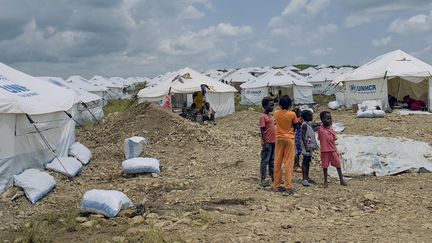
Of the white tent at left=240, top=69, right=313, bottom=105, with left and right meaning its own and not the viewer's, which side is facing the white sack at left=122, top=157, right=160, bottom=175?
front

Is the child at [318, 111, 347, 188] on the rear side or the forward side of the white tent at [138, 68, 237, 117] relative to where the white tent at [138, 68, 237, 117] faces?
on the forward side

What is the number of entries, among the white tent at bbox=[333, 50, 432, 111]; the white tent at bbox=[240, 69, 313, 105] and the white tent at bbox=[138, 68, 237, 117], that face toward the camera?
3

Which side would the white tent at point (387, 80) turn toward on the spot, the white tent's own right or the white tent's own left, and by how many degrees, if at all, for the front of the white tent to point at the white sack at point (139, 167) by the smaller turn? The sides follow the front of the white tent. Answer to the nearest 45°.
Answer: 0° — it already faces it

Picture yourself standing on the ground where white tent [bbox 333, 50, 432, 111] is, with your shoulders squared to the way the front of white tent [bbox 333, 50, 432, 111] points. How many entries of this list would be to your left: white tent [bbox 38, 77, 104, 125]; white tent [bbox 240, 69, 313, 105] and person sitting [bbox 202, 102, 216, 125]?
0

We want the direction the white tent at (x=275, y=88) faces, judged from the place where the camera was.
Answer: facing the viewer

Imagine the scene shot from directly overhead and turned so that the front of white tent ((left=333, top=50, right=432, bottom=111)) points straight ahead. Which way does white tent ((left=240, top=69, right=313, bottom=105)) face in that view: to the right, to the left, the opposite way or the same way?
the same way

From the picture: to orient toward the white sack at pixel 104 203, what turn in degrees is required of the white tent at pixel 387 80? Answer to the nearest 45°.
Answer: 0° — it already faces it

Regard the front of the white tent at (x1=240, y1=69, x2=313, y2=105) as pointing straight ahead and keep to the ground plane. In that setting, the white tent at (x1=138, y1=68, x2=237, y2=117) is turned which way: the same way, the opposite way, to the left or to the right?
the same way

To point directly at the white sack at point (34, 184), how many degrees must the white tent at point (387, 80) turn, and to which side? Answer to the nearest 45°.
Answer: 0° — it already faces it

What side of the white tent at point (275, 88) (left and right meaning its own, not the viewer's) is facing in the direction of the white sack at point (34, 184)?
front

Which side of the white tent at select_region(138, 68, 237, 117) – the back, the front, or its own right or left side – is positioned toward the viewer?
front

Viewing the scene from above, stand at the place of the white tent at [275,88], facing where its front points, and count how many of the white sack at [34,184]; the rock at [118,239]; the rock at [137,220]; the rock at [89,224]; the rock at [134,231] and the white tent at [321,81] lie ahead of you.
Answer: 5
